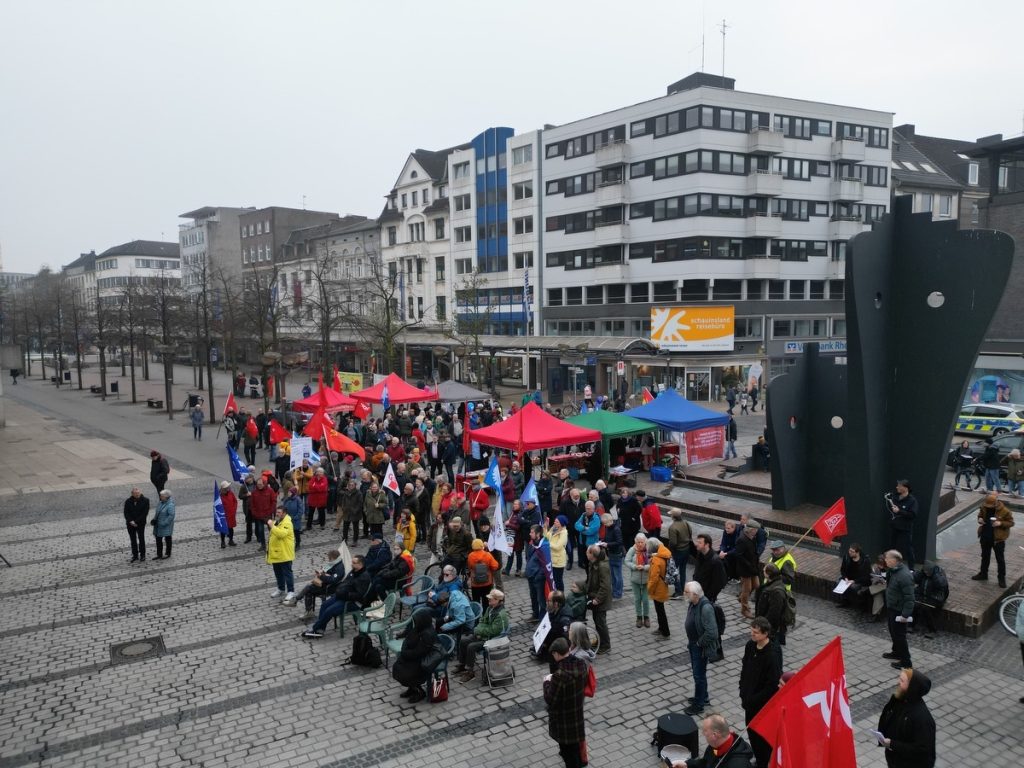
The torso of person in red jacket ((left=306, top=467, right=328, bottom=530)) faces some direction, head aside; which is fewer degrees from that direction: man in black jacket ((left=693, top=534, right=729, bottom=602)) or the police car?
the man in black jacket

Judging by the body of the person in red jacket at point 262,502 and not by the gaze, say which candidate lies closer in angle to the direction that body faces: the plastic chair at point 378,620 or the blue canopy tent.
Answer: the plastic chair

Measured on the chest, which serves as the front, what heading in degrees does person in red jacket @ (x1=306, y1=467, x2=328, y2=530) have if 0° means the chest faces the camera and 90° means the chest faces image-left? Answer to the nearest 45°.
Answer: approximately 0°

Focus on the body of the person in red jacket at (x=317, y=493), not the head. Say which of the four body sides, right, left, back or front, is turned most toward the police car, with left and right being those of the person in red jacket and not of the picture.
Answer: left
